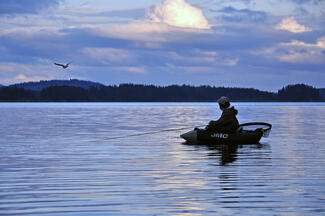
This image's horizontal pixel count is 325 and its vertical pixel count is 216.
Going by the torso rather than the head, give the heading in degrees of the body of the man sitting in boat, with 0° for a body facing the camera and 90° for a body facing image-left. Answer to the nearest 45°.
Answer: approximately 90°
